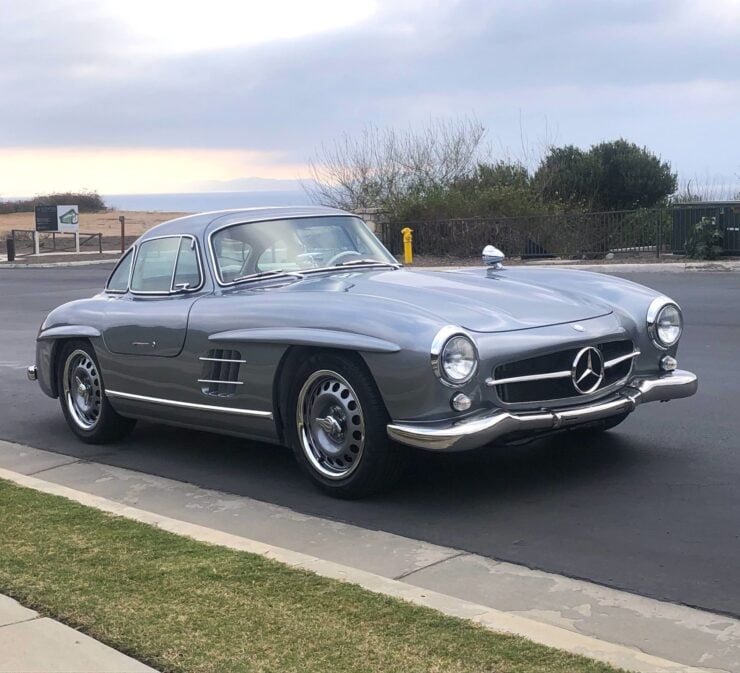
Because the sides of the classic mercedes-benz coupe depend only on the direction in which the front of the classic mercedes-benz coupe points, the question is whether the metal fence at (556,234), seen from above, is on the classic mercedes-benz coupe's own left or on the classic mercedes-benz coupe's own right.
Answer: on the classic mercedes-benz coupe's own left

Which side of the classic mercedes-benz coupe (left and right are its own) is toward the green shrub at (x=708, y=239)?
left

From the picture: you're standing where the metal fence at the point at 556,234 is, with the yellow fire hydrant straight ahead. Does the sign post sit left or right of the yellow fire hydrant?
right

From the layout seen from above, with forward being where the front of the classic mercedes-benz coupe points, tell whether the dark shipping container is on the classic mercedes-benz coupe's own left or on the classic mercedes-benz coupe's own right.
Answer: on the classic mercedes-benz coupe's own left

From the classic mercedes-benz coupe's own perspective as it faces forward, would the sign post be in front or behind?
behind

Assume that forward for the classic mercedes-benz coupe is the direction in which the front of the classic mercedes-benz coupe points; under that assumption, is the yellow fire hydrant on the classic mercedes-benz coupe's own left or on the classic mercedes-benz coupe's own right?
on the classic mercedes-benz coupe's own left

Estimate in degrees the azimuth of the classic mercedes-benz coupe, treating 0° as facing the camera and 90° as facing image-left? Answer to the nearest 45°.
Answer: approximately 315°
